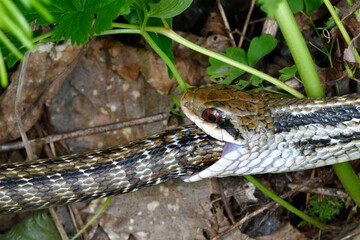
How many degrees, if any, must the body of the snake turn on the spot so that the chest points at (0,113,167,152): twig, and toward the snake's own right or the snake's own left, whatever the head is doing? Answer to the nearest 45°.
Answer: approximately 45° to the snake's own right

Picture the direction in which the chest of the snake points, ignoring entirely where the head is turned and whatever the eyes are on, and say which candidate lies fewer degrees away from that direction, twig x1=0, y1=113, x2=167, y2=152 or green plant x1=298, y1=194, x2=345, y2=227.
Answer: the twig
